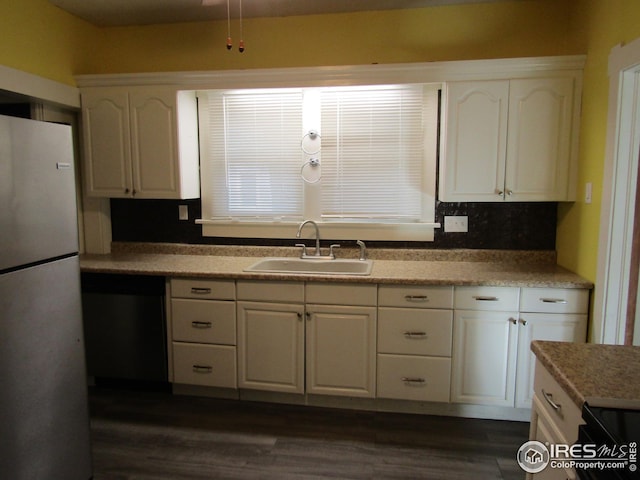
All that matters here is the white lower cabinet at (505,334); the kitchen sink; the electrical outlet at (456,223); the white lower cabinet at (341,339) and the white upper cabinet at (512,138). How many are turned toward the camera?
5

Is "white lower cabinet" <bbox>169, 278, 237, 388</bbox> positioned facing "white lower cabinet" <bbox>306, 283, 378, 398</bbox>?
no

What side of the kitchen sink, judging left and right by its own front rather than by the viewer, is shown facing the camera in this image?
front

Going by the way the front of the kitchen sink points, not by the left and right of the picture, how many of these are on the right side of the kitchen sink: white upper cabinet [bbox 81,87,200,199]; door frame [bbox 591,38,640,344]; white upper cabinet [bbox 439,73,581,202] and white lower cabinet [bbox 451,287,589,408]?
1

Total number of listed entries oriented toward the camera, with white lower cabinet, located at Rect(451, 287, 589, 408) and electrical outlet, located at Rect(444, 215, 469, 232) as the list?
2

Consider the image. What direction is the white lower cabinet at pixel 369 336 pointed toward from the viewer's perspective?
toward the camera

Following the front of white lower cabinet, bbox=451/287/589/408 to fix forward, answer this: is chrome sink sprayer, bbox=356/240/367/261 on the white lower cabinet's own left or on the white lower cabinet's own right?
on the white lower cabinet's own right

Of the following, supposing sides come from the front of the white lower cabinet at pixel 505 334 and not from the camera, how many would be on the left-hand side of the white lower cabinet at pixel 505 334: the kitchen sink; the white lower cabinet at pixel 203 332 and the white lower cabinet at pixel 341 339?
0

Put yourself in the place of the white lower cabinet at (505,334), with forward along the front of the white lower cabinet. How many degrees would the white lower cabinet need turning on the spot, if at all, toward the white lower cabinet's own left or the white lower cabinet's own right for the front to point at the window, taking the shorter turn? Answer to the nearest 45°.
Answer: approximately 90° to the white lower cabinet's own right

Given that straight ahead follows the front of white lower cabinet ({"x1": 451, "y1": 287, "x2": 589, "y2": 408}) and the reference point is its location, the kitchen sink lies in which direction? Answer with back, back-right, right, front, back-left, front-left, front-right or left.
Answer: right

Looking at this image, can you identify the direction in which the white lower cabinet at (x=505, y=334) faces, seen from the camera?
facing the viewer

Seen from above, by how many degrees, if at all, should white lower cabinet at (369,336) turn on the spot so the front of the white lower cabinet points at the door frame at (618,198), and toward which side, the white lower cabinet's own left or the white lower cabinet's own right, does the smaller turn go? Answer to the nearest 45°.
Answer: approximately 90° to the white lower cabinet's own left

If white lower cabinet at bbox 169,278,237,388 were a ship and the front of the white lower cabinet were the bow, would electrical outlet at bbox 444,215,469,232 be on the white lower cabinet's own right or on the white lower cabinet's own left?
on the white lower cabinet's own left

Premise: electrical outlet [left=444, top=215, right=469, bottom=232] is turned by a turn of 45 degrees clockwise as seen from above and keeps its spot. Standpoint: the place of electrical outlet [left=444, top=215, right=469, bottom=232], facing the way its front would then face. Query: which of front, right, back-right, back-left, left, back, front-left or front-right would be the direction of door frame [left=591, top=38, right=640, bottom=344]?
left

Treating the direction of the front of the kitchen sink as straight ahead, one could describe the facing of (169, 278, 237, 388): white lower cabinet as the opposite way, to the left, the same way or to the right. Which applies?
the same way

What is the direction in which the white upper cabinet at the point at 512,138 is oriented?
toward the camera
